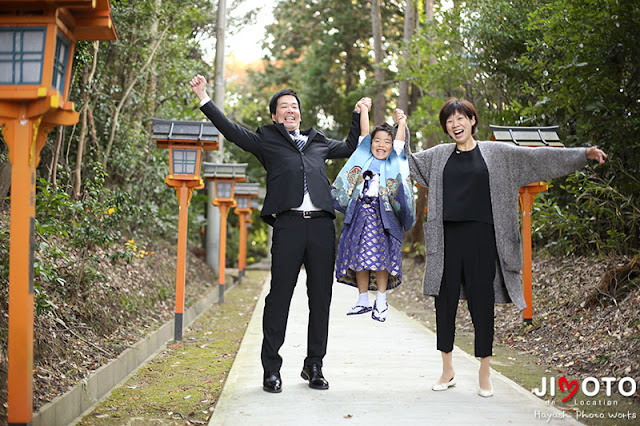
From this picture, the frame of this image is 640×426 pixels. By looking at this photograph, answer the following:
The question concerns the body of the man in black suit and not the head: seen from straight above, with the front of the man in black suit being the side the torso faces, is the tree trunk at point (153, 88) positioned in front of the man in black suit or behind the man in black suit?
behind

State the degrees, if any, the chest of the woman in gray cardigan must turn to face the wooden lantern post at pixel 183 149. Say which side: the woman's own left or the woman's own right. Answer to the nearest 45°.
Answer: approximately 135° to the woman's own right

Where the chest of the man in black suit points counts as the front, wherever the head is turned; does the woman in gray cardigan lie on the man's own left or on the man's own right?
on the man's own left

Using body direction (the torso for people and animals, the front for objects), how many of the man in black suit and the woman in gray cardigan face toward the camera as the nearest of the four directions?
2

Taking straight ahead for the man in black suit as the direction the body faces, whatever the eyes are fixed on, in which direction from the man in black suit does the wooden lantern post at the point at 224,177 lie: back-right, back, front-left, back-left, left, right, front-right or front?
back

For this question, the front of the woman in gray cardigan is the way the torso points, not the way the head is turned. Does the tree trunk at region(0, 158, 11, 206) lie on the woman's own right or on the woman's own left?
on the woman's own right

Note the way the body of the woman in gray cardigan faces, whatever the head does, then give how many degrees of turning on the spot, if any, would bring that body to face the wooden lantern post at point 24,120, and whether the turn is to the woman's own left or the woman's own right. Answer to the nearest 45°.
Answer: approximately 45° to the woman's own right

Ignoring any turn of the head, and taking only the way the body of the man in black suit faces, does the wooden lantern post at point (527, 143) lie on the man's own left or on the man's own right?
on the man's own left
